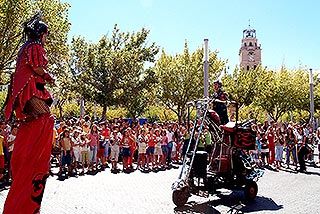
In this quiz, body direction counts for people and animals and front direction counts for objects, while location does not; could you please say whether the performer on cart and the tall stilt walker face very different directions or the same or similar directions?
very different directions

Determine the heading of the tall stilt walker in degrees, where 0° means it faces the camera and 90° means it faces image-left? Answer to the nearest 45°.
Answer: approximately 270°

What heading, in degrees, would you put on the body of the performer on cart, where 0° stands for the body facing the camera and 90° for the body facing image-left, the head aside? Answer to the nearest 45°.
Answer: approximately 45°

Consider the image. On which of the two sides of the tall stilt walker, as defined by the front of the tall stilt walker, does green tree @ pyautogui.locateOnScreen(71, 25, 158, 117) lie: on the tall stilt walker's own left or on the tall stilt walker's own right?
on the tall stilt walker's own left

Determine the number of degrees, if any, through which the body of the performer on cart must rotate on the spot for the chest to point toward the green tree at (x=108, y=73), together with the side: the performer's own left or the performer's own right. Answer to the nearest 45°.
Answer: approximately 90° to the performer's own right

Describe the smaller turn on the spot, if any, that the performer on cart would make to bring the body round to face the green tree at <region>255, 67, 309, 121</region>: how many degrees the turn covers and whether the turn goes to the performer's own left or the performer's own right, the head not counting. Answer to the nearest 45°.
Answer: approximately 135° to the performer's own right

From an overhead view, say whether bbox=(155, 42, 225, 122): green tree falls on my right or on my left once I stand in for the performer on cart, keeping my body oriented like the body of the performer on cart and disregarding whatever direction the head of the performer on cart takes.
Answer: on my right

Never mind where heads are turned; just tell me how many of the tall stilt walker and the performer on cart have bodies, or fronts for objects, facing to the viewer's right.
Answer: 1
